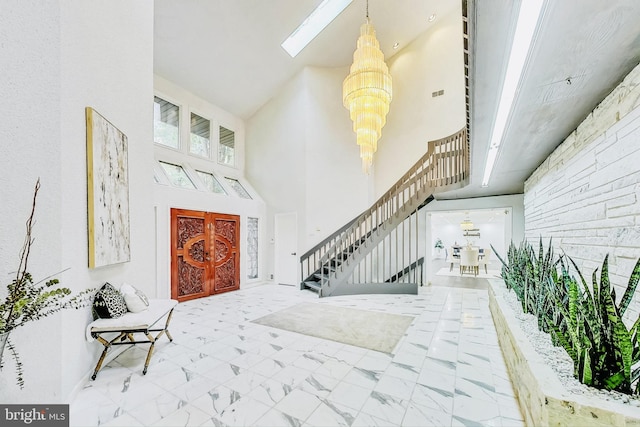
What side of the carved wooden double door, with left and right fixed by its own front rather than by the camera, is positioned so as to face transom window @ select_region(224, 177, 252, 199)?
left

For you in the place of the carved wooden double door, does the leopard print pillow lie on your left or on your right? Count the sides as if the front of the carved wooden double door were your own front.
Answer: on your right

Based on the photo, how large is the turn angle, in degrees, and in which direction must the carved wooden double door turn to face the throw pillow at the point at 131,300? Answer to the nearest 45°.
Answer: approximately 45° to its right

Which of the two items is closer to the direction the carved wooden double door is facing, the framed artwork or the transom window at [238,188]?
the framed artwork

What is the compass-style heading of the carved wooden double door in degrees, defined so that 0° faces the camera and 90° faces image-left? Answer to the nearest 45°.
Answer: approximately 315°

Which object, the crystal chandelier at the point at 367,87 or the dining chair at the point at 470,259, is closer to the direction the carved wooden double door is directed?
the crystal chandelier

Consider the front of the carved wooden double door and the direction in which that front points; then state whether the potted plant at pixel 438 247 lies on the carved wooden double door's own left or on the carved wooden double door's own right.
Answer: on the carved wooden double door's own left
